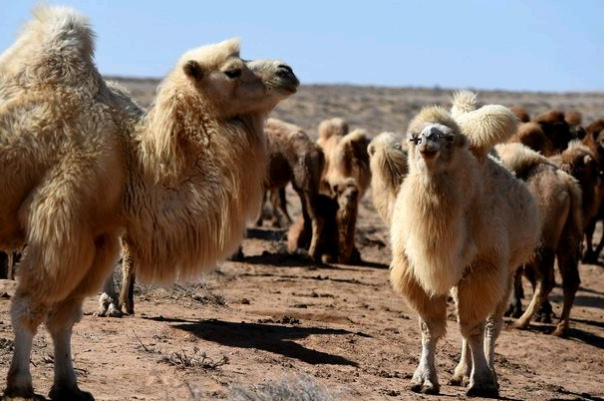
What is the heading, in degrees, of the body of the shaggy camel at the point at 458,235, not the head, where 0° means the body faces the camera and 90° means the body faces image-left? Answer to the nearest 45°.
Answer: approximately 45°

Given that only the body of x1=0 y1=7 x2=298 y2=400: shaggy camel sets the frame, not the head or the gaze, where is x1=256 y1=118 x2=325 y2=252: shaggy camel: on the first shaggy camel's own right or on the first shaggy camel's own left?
on the first shaggy camel's own left

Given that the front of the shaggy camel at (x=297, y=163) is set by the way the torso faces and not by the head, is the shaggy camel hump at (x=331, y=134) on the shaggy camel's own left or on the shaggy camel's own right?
on the shaggy camel's own right

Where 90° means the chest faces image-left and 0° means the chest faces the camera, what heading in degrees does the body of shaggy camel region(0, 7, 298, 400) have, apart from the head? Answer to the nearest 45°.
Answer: approximately 270°

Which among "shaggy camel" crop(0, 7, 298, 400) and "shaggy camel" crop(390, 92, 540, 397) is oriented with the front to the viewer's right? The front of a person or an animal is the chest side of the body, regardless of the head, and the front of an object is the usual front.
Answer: "shaggy camel" crop(0, 7, 298, 400)
